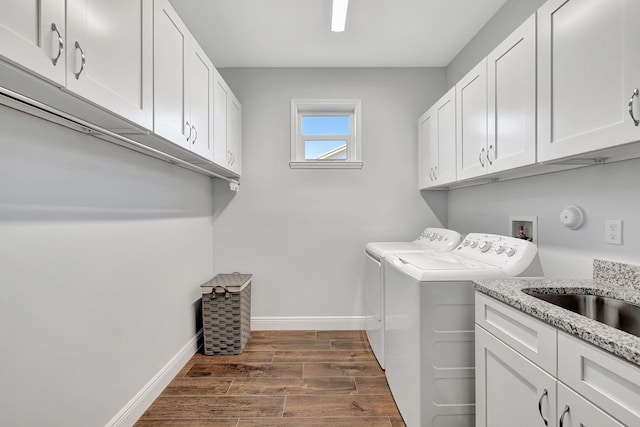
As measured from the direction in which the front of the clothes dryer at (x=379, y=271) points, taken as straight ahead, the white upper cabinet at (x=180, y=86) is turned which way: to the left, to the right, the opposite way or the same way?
the opposite way

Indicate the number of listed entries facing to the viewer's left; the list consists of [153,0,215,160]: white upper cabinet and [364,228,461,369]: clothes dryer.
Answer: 1

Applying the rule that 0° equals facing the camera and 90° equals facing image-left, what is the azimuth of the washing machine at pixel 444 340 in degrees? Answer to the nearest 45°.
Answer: approximately 45°

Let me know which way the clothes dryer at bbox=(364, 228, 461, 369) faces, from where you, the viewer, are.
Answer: facing to the left of the viewer

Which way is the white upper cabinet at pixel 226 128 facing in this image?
to the viewer's right

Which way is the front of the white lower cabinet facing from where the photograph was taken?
facing the viewer and to the left of the viewer

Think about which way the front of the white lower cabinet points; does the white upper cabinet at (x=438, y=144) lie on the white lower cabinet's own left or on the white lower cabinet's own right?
on the white lower cabinet's own right

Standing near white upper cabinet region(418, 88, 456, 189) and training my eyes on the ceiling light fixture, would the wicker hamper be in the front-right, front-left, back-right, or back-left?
front-right

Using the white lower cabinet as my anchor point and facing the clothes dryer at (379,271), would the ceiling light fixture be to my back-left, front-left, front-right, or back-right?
front-left

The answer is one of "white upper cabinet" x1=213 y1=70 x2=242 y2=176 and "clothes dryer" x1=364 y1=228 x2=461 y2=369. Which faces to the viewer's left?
the clothes dryer

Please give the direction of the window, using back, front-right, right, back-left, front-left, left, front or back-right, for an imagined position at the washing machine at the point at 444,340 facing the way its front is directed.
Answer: right

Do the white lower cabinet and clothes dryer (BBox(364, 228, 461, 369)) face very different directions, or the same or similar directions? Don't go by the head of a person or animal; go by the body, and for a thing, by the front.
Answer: same or similar directions

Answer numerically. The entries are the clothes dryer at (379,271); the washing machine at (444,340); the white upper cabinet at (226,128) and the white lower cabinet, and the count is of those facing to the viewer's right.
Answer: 1

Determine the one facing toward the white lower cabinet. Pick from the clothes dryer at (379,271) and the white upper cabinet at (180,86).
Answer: the white upper cabinet

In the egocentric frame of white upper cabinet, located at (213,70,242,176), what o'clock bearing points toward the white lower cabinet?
The white lower cabinet is roughly at 2 o'clock from the white upper cabinet.

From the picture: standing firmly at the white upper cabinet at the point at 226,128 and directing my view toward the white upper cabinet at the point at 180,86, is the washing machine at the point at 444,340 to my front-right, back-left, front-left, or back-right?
front-left

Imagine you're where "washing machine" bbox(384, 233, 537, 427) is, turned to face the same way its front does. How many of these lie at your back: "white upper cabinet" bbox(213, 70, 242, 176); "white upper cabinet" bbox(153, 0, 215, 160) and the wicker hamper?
0

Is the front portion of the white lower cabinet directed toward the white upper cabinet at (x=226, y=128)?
no

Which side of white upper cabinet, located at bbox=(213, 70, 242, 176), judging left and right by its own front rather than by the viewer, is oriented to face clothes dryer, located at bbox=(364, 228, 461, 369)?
front

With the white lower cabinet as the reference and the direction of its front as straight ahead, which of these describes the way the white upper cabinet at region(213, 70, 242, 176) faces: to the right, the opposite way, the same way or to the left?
the opposite way
